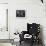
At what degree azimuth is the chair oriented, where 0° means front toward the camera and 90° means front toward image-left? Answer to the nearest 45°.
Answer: approximately 45°
